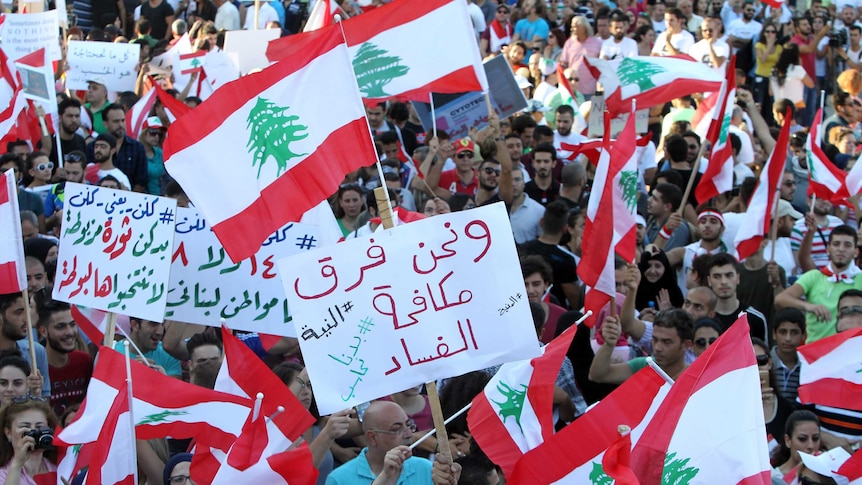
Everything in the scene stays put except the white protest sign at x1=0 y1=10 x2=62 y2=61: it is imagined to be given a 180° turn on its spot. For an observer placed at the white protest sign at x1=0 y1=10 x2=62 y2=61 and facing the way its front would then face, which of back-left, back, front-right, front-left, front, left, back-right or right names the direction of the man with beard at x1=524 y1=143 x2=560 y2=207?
back-right

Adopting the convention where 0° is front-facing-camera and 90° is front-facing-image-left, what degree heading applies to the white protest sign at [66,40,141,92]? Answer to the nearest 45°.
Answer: approximately 0°

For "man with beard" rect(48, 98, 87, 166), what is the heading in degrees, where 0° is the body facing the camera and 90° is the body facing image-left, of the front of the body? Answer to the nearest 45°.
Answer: approximately 315°

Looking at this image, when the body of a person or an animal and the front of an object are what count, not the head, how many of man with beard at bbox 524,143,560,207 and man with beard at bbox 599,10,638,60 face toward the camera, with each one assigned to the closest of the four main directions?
2
